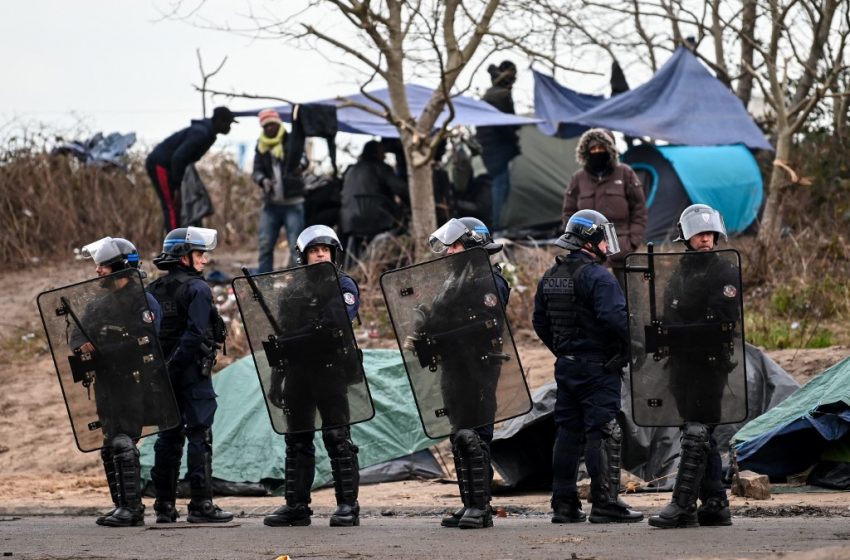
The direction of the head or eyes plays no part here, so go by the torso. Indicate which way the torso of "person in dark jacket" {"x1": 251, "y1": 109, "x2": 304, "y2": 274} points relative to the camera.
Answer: toward the camera

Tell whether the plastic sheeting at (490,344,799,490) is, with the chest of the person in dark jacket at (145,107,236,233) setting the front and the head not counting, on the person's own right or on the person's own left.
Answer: on the person's own right

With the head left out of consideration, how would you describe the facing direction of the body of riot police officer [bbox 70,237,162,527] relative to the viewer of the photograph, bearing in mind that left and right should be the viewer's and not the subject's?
facing the viewer and to the left of the viewer

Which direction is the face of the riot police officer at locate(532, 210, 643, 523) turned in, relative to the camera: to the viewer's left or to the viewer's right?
to the viewer's right

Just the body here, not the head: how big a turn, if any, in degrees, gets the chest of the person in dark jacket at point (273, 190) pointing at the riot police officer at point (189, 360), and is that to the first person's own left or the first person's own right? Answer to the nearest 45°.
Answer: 0° — they already face them

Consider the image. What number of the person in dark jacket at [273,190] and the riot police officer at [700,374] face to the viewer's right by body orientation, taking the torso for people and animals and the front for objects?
0

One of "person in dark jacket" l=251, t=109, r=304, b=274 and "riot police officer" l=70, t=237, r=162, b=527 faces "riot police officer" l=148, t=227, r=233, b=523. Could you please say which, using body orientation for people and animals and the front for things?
the person in dark jacket

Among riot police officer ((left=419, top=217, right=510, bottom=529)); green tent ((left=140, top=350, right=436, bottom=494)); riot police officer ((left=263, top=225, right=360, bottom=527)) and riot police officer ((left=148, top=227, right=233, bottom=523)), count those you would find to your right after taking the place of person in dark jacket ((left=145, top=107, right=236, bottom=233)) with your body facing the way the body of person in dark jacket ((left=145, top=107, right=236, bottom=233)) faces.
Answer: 4

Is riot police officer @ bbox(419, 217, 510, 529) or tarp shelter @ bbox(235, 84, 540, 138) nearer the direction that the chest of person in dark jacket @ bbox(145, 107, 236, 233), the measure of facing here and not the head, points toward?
the tarp shelter

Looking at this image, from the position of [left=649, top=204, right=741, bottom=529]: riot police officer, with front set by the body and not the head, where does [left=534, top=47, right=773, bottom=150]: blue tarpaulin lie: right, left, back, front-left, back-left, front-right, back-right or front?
back-right

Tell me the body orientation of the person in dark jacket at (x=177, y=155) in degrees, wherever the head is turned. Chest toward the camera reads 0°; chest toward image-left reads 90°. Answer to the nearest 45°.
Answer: approximately 270°

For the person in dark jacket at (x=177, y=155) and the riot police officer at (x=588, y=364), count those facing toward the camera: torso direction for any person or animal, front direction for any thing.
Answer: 0

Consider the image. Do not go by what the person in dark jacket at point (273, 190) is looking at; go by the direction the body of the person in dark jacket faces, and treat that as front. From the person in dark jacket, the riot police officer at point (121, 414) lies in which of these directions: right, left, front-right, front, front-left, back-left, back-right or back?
front

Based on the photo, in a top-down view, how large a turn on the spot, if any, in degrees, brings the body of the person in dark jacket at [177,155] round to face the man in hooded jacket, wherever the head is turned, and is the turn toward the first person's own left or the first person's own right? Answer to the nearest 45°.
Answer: approximately 45° to the first person's own right

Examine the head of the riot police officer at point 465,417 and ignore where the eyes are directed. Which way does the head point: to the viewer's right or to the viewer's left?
to the viewer's left
